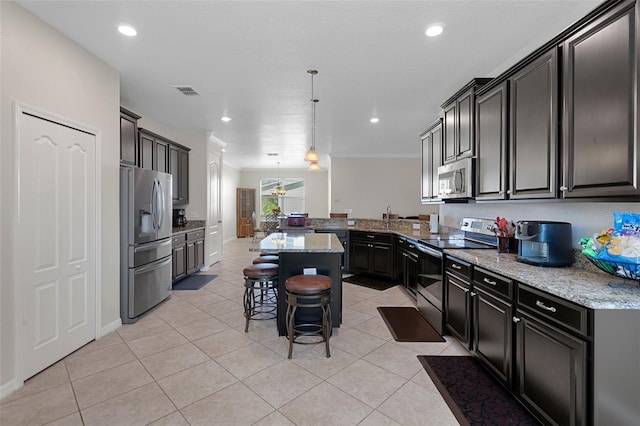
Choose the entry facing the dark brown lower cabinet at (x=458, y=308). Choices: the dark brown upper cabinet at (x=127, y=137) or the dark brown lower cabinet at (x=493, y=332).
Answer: the dark brown upper cabinet

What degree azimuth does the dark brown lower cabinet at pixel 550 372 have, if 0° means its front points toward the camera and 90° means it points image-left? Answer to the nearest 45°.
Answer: approximately 45°

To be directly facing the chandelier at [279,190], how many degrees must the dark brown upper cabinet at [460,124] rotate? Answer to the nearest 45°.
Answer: approximately 90° to its right

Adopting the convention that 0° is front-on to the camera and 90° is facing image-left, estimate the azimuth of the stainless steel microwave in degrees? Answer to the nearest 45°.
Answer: approximately 45°

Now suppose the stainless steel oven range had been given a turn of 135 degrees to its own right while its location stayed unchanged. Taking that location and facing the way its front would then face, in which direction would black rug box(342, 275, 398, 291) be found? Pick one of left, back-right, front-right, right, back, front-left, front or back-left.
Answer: front-left

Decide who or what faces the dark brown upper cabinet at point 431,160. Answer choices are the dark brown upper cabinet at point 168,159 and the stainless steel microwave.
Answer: the dark brown upper cabinet at point 168,159

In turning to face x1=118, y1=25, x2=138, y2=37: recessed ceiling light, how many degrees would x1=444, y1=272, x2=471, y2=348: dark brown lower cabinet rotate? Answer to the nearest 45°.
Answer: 0° — it already faces it

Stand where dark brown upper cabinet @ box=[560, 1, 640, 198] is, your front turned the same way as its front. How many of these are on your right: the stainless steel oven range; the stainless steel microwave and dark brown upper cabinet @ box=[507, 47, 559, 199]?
3

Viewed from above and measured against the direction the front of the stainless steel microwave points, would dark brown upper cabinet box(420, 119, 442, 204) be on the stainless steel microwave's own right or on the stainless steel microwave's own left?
on the stainless steel microwave's own right

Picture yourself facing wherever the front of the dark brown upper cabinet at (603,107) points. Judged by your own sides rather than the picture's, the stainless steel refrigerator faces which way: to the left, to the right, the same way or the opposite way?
the opposite way

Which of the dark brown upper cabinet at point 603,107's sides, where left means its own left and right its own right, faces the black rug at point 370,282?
right

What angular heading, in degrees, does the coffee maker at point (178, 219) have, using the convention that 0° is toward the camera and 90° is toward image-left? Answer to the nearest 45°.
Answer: approximately 315°

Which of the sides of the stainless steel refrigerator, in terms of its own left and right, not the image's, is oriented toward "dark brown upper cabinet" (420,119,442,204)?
front

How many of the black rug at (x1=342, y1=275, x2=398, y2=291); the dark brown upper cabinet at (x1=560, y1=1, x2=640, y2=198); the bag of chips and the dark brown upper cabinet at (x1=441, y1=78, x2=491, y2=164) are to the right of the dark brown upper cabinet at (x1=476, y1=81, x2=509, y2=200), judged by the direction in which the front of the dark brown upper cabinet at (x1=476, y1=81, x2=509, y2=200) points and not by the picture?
2

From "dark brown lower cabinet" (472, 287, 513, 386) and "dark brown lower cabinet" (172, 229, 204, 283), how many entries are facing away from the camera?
0

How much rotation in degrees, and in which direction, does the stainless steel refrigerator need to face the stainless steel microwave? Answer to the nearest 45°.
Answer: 0° — it already faces it

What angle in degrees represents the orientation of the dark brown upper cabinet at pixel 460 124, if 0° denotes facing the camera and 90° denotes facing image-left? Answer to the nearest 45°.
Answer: approximately 45°

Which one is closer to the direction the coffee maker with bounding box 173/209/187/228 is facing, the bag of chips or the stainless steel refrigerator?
the bag of chips

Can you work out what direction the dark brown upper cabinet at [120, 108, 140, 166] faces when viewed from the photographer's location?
facing the viewer and to the right of the viewer
